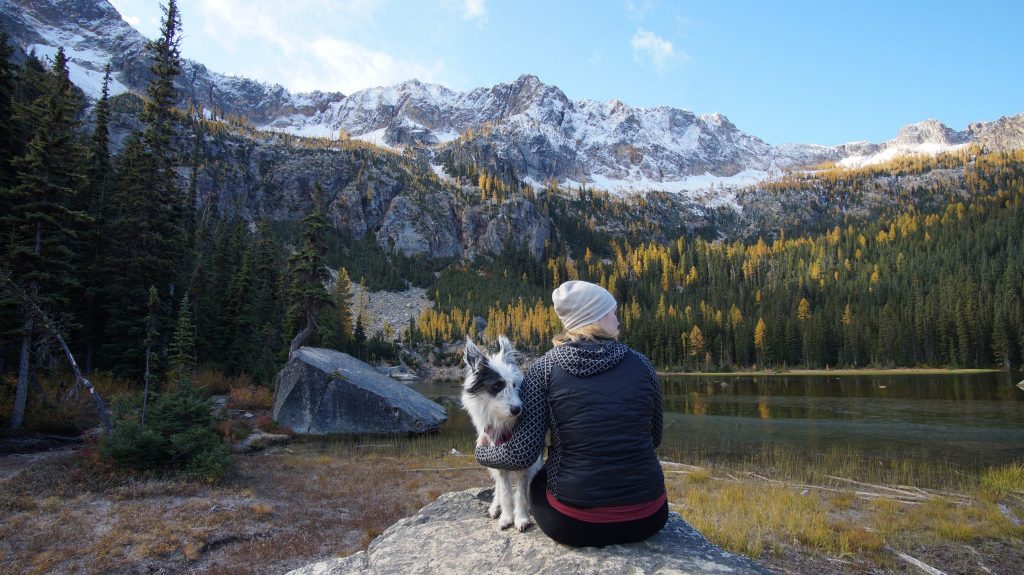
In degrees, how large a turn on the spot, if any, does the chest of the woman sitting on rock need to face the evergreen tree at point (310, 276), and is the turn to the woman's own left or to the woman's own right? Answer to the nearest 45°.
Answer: approximately 45° to the woman's own left

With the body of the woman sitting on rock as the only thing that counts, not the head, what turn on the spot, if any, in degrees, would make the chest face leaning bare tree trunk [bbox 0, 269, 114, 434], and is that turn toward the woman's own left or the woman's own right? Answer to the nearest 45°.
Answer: approximately 45° to the woman's own left

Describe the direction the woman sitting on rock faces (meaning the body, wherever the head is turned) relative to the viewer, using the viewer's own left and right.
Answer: facing away from the viewer

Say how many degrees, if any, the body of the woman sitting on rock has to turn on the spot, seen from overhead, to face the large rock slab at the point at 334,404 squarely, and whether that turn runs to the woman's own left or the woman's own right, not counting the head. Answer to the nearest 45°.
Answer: approximately 45° to the woman's own left

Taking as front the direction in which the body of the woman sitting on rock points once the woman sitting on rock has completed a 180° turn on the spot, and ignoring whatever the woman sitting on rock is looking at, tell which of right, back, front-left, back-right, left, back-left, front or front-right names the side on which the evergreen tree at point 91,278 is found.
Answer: back-right

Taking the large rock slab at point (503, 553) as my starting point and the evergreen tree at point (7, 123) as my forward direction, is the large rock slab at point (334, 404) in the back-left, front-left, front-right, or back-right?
front-right

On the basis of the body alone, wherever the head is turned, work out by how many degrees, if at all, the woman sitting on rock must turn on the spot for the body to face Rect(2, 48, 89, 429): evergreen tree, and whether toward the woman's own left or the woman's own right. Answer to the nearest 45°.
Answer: approximately 45° to the woman's own left

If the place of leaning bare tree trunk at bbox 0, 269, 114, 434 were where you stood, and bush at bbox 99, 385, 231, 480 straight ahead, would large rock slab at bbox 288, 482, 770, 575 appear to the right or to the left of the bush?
right

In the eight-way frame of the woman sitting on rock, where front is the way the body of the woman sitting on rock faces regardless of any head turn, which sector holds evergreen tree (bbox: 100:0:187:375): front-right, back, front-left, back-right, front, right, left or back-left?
front-left

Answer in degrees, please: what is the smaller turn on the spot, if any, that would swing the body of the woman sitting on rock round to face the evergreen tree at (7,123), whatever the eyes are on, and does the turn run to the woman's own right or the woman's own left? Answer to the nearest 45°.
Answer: approximately 45° to the woman's own left

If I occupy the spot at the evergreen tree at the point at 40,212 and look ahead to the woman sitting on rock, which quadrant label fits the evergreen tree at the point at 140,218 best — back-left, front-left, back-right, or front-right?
back-left
